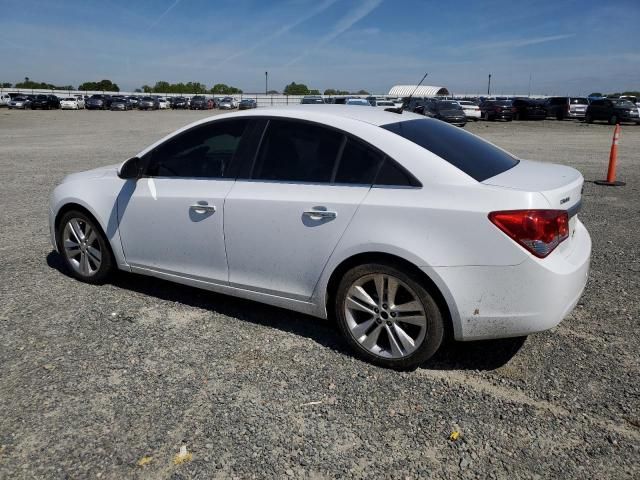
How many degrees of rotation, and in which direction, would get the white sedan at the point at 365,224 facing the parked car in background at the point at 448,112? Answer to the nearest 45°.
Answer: approximately 45° to its right

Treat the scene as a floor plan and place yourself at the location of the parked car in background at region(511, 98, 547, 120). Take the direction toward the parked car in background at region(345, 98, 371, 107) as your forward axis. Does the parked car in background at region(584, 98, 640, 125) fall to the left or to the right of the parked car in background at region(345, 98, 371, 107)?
left

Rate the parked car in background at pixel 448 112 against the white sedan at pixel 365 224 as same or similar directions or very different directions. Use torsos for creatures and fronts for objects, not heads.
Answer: very different directions

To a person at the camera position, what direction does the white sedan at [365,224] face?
facing away from the viewer and to the left of the viewer

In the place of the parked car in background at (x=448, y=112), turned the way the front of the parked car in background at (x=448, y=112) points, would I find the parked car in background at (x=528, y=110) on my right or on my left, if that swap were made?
on my left

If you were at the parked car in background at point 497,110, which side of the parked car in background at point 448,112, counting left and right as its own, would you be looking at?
left

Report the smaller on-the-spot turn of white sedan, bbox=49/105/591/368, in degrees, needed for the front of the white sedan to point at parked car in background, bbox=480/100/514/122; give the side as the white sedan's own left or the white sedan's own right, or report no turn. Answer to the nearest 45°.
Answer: approximately 45° to the white sedan's own right

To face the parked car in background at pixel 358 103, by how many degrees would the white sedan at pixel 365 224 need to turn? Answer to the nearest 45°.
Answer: approximately 45° to its right

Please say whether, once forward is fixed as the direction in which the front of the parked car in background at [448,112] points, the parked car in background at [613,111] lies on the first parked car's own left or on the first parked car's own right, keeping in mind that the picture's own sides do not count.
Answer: on the first parked car's own left

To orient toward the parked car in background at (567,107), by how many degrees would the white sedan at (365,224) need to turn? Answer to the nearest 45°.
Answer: approximately 90° to its right
